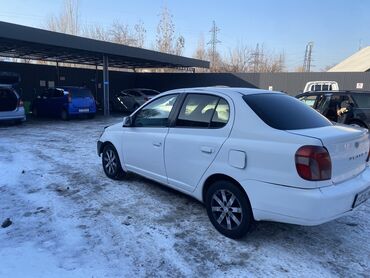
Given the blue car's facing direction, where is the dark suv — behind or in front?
behind

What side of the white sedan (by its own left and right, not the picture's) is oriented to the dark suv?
right

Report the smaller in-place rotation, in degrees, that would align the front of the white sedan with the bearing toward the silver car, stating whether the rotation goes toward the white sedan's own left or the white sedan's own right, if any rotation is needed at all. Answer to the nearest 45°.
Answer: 0° — it already faces it

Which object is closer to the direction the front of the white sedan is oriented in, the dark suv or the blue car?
the blue car

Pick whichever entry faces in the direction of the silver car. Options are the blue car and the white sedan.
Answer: the white sedan

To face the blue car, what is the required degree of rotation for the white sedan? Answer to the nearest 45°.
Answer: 0° — it already faces it

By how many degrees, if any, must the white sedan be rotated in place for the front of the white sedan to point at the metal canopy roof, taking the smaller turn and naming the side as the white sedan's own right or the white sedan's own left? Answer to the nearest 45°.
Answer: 0° — it already faces it

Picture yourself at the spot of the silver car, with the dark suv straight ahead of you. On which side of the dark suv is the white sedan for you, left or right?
right

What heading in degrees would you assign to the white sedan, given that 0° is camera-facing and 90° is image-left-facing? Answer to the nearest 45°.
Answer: approximately 135°

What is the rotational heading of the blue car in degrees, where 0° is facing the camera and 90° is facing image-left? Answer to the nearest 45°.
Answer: approximately 135°

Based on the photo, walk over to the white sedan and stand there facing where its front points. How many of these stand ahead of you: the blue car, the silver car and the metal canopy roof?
3
